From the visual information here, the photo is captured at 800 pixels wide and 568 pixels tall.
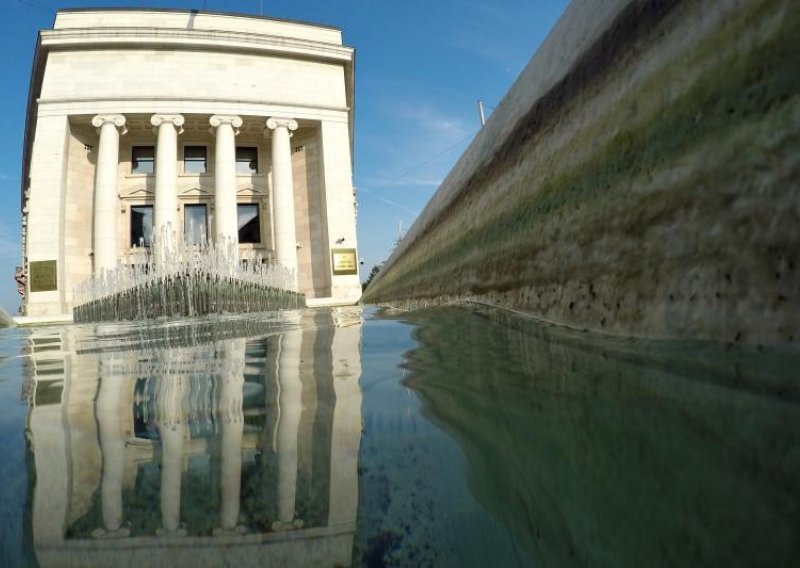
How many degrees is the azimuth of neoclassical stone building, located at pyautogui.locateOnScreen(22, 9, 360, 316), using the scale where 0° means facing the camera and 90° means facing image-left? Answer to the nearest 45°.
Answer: approximately 0°

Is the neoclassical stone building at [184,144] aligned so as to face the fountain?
yes
